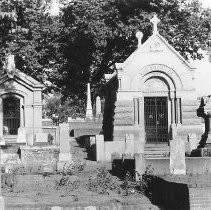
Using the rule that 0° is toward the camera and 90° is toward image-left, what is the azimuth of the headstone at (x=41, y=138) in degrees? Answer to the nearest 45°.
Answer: approximately 0°

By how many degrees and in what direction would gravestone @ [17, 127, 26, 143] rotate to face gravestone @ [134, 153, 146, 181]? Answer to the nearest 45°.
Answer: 0° — it already faces it

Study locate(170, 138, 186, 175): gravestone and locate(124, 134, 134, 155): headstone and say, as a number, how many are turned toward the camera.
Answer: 2

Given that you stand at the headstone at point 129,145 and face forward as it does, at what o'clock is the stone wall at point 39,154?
The stone wall is roughly at 2 o'clock from the headstone.

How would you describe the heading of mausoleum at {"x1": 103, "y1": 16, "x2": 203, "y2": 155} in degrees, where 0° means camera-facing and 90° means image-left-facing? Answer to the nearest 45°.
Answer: approximately 0°

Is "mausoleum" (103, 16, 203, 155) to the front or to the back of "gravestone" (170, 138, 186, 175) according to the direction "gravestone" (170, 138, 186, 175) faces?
to the back

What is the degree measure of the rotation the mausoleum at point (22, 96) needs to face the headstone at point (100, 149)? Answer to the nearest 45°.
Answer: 0° — it already faces it

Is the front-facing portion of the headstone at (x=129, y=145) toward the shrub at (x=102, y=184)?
yes

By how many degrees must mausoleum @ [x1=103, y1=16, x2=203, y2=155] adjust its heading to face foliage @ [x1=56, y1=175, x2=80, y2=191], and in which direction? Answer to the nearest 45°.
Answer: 0° — it already faces it
